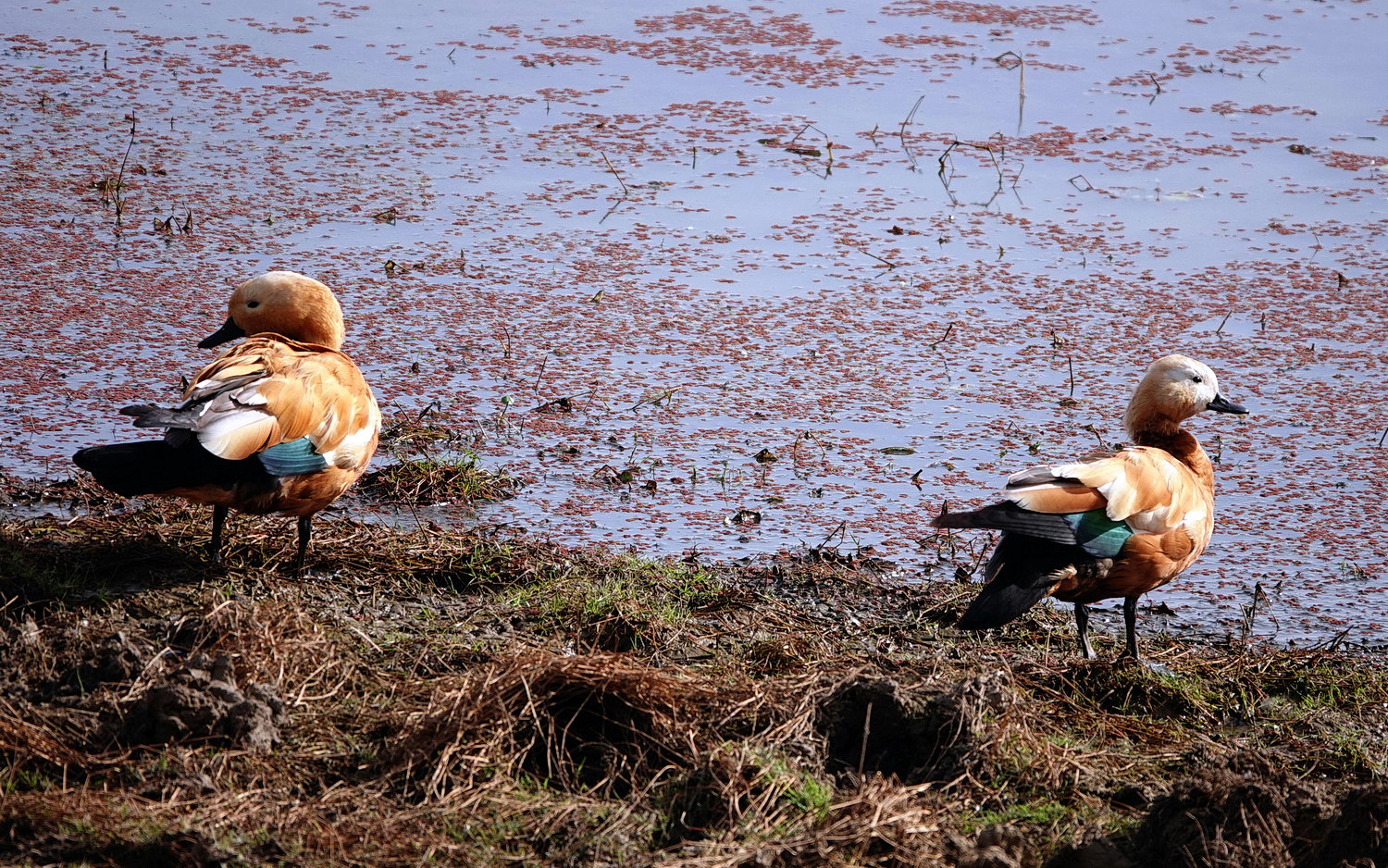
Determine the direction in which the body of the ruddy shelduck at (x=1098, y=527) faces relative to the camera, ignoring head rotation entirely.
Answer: to the viewer's right

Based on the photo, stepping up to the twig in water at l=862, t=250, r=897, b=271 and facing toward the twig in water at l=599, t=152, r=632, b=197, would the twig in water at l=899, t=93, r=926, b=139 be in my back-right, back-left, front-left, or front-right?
front-right

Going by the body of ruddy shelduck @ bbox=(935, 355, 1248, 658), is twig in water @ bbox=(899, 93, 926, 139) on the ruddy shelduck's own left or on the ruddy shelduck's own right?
on the ruddy shelduck's own left

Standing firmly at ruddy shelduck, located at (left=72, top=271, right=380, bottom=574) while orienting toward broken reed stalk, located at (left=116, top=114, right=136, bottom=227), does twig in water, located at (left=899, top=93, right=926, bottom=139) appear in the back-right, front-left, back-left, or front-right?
front-right

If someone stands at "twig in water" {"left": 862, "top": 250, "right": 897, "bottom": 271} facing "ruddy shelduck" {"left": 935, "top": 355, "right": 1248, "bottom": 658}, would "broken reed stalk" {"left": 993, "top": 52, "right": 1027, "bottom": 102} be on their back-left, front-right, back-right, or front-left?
back-left

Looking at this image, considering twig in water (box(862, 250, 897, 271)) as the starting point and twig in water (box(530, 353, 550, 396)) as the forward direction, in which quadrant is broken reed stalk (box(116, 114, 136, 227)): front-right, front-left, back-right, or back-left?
front-right

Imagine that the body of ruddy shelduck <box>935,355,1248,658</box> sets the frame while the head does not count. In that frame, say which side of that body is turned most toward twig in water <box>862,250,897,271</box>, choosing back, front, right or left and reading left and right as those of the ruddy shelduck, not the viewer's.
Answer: left

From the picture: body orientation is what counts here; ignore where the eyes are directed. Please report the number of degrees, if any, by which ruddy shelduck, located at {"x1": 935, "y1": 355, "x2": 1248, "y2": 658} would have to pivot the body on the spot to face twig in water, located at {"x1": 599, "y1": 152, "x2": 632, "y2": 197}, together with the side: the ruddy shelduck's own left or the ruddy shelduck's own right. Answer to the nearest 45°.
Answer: approximately 135° to the ruddy shelduck's own left

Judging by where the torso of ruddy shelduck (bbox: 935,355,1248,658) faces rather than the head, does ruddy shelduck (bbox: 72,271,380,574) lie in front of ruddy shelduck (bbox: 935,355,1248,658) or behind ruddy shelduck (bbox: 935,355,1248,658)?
behind

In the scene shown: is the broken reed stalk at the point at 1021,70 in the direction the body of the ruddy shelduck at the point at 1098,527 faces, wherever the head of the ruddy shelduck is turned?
no
